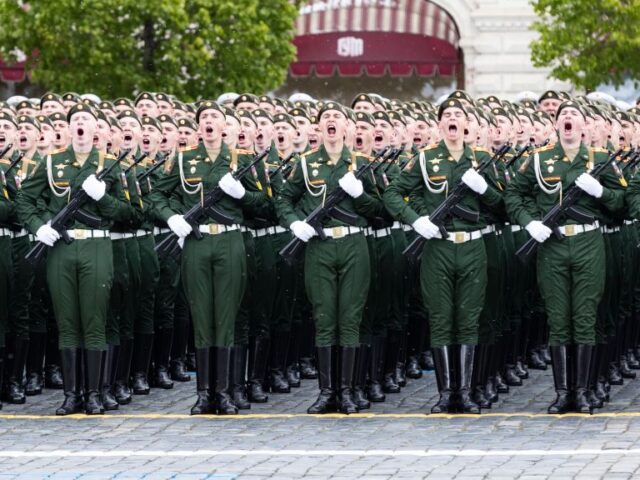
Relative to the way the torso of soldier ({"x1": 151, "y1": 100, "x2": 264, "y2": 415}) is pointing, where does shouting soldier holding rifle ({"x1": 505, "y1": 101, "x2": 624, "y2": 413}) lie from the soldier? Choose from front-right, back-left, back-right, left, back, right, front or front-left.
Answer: left

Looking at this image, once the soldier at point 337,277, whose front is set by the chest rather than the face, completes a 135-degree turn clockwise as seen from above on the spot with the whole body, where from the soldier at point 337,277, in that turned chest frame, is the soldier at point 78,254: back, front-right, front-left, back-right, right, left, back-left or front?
front-left

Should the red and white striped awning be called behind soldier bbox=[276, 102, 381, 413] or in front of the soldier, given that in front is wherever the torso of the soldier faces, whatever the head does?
behind

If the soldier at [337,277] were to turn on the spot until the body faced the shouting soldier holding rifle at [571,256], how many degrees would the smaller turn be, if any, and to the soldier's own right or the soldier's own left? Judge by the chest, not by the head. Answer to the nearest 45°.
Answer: approximately 90° to the soldier's own left

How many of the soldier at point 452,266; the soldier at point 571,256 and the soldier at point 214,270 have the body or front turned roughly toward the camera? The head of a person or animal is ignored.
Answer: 3

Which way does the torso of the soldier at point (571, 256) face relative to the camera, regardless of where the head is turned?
toward the camera

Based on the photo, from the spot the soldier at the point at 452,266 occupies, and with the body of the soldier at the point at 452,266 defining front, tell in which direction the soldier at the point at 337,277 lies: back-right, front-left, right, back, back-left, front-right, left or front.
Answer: right

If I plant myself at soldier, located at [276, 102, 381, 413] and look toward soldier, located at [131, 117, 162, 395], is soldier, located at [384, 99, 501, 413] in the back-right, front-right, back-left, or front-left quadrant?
back-right

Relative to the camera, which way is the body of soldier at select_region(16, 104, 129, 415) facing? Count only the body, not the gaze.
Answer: toward the camera

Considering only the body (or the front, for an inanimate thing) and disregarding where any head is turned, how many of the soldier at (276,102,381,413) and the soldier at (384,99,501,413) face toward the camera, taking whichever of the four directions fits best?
2

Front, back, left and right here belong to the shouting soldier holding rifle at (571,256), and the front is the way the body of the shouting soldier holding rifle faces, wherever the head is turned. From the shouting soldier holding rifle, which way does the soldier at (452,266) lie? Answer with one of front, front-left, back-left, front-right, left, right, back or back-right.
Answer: right
